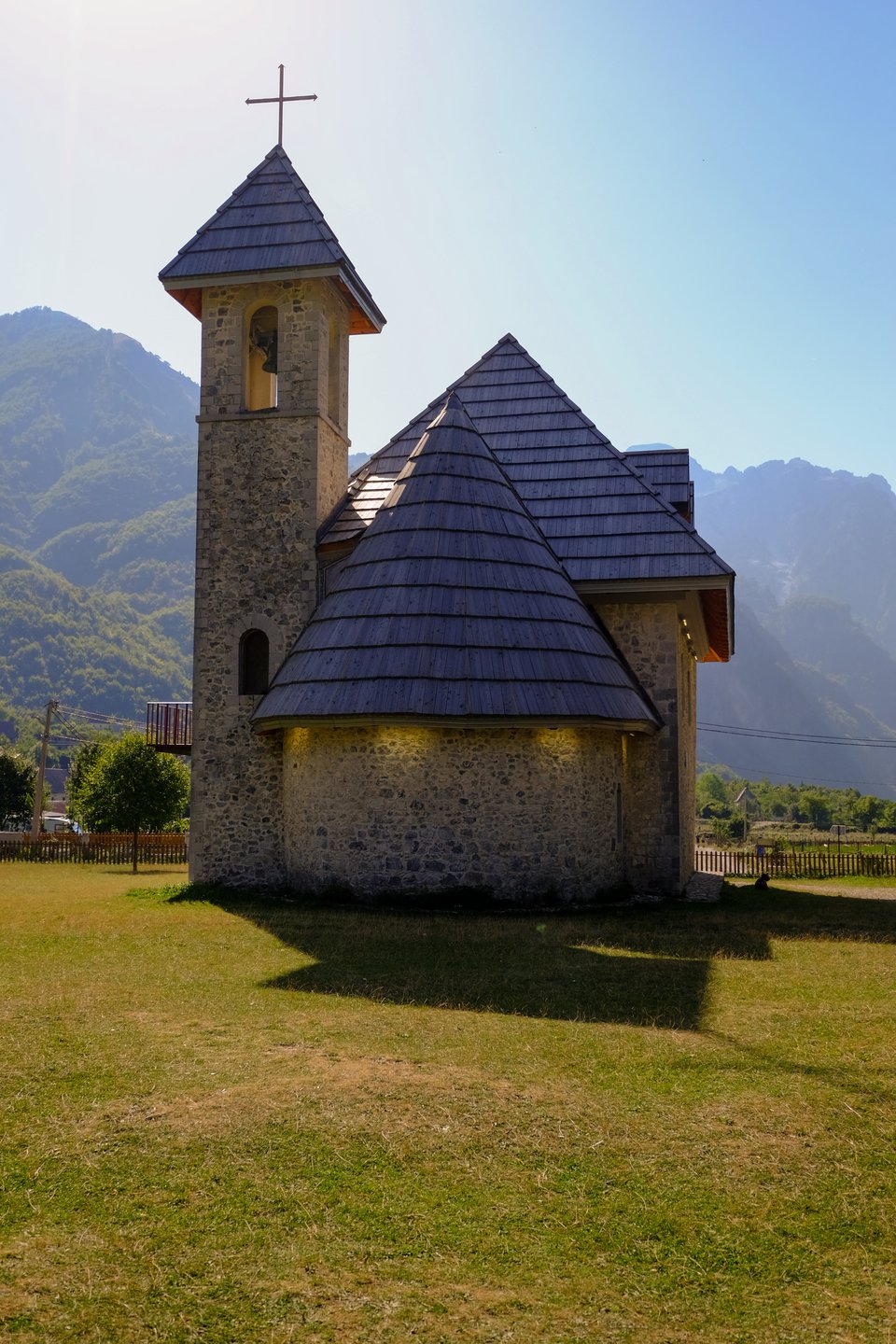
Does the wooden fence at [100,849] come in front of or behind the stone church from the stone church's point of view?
in front

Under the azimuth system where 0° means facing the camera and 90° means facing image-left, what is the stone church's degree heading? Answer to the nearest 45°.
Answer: approximately 180°

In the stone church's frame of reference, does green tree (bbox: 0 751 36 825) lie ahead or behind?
ahead

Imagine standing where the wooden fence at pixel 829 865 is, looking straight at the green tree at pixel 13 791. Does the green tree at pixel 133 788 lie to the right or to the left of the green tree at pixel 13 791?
left
